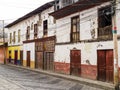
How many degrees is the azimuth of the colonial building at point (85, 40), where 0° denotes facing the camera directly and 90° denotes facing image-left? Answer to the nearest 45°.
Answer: approximately 45°

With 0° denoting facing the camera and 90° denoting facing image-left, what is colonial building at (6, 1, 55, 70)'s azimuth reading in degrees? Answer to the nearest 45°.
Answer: approximately 45°

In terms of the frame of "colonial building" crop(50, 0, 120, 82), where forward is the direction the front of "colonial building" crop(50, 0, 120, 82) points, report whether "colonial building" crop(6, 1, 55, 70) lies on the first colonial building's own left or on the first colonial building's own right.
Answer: on the first colonial building's own right

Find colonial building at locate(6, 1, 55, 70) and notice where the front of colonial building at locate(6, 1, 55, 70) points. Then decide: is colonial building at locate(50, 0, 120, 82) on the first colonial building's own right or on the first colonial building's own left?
on the first colonial building's own left
